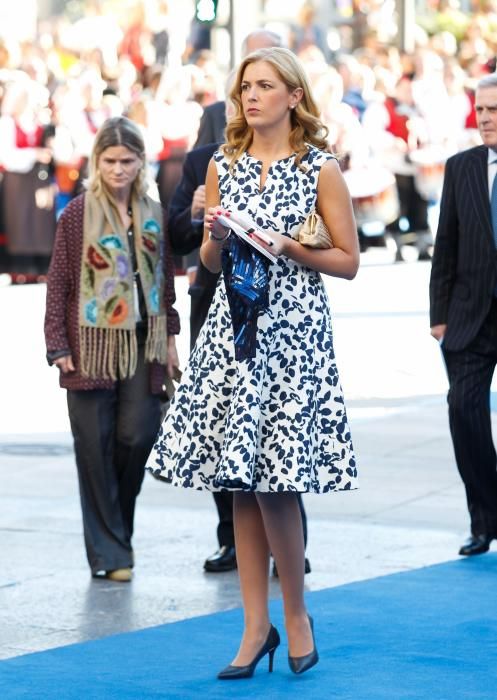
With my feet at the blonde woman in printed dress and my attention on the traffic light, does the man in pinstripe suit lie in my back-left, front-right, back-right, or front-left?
front-right

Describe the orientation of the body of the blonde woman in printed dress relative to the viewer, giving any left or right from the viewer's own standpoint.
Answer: facing the viewer and to the left of the viewer

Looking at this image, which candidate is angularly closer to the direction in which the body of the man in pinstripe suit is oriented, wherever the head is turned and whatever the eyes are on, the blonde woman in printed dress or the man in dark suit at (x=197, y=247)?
the blonde woman in printed dress

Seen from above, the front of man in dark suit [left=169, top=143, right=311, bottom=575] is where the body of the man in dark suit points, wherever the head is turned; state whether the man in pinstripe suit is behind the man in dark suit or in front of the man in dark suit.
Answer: behind

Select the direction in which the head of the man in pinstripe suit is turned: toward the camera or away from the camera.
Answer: toward the camera

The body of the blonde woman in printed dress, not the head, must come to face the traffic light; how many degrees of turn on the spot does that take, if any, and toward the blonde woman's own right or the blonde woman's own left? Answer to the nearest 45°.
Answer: approximately 135° to the blonde woman's own right

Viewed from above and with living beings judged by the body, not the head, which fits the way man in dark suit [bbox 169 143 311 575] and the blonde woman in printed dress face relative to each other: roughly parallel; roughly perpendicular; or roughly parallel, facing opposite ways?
roughly parallel

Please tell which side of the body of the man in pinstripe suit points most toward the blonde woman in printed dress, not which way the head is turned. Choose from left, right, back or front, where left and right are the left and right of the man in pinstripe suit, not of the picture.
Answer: front

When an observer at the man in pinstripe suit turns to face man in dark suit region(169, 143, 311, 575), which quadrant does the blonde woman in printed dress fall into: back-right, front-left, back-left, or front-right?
front-left

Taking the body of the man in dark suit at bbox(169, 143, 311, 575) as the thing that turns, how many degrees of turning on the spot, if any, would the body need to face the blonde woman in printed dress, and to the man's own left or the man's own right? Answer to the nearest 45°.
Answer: approximately 45° to the man's own left

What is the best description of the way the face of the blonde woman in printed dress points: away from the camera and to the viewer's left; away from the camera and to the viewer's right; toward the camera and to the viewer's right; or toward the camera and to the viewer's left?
toward the camera and to the viewer's left

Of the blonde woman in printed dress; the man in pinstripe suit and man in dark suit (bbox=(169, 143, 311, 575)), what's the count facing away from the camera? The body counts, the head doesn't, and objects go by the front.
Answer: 0
